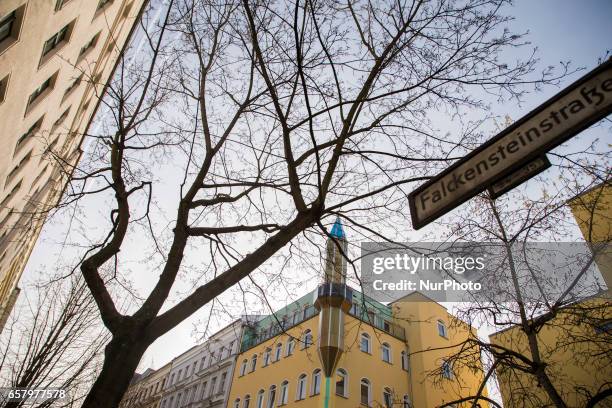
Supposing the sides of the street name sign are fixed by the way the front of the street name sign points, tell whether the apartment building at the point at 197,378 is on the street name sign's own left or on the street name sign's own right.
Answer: on the street name sign's own right

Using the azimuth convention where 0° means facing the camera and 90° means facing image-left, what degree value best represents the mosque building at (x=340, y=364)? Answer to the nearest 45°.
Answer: approximately 0°

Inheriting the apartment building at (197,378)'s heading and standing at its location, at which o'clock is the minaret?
The minaret is roughly at 10 o'clock from the apartment building.

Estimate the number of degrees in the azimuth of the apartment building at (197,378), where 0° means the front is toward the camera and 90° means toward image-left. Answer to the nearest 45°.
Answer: approximately 45°

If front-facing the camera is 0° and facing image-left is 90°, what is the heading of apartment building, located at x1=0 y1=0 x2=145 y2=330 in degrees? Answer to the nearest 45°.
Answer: approximately 315°

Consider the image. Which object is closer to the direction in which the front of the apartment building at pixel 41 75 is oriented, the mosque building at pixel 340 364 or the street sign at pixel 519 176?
the street sign

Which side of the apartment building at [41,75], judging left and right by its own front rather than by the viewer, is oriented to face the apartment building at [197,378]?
left

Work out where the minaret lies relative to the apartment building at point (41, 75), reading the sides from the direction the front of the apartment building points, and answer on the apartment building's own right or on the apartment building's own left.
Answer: on the apartment building's own left

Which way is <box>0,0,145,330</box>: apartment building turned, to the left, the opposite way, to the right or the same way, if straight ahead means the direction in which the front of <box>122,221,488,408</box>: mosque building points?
to the left
